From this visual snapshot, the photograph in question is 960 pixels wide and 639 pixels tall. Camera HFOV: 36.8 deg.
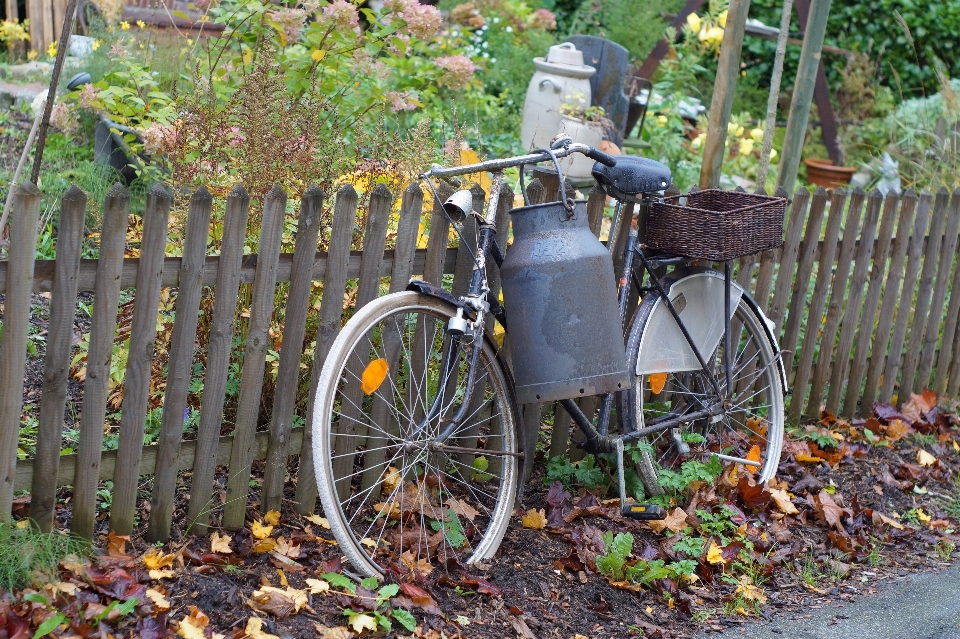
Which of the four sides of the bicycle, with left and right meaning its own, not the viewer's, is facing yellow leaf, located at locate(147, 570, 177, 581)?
front

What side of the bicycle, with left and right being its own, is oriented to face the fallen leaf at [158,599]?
front

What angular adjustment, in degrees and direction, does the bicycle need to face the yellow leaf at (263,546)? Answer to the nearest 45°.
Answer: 0° — it already faces it

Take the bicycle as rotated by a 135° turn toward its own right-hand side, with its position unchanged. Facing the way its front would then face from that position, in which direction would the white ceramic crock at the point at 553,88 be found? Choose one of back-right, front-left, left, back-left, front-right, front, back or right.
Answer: front

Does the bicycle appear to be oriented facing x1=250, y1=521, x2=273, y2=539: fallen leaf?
yes

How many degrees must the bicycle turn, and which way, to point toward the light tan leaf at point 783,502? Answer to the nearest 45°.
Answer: approximately 180°

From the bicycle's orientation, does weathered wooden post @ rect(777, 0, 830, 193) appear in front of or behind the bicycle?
behind

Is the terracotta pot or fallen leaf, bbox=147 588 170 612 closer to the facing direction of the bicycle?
the fallen leaf

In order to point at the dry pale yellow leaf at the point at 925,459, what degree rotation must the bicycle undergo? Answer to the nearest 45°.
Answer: approximately 180°

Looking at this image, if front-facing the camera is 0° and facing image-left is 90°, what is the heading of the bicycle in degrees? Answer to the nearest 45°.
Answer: approximately 45°

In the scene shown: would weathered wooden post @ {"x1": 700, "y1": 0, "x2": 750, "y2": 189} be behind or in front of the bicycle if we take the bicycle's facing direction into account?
behind

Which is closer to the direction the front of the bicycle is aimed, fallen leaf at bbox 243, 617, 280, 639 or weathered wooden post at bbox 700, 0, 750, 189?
the fallen leaf

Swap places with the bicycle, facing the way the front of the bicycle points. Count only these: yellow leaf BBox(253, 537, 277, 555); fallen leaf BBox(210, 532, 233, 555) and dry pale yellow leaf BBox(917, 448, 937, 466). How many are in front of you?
2
